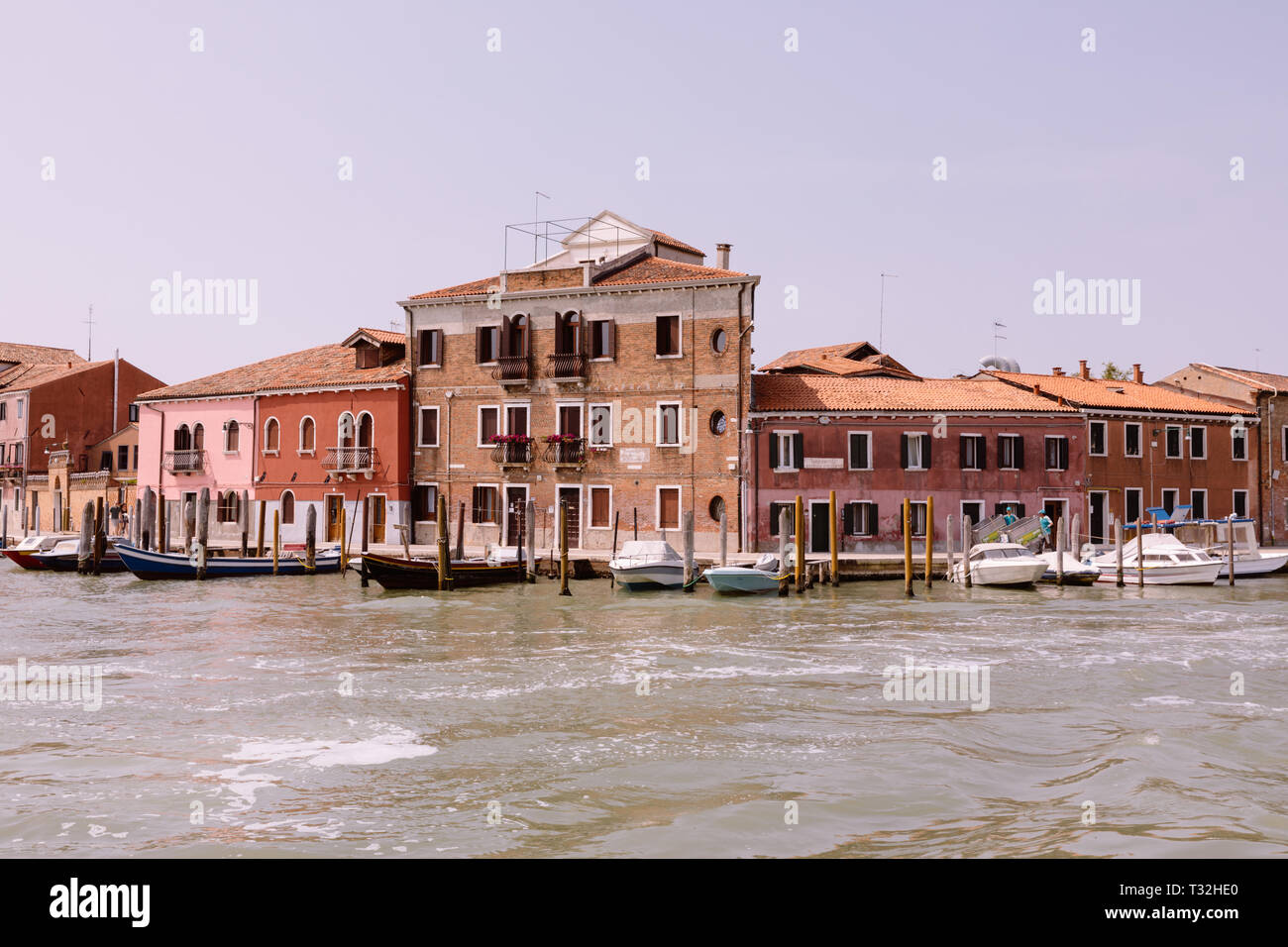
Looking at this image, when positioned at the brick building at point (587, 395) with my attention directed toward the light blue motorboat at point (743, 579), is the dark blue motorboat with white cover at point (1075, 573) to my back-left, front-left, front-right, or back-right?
front-left

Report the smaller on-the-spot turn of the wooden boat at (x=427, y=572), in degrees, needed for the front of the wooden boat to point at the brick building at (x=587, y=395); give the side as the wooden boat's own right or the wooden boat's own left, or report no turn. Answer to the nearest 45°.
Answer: approximately 135° to the wooden boat's own right

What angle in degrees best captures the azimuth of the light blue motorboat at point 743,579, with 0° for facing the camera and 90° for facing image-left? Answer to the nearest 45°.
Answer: approximately 90°

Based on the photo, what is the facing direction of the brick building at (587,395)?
toward the camera

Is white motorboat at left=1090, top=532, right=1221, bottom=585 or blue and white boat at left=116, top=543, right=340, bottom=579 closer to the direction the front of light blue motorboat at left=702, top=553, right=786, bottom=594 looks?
the blue and white boat

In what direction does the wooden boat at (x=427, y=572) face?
to the viewer's left

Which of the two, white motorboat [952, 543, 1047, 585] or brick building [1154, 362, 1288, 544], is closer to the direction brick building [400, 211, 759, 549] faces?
the white motorboat

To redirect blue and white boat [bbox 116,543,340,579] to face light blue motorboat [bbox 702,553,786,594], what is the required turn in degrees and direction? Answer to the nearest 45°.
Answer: approximately 135° to its left

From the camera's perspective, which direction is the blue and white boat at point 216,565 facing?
to the viewer's left
